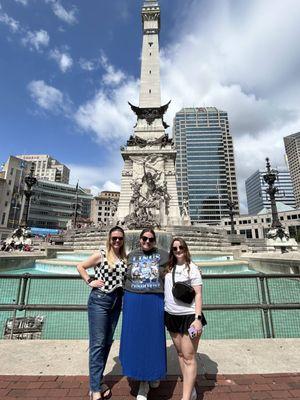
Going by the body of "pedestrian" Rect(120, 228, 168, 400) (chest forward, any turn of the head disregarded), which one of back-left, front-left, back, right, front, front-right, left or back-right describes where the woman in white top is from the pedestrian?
left

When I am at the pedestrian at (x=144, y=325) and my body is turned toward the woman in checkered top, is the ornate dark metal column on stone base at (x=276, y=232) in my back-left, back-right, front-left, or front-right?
back-right

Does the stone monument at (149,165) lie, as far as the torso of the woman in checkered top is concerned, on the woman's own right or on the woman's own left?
on the woman's own left

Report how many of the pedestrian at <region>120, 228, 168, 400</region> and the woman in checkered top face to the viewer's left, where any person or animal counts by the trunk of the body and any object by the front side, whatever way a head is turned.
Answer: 0

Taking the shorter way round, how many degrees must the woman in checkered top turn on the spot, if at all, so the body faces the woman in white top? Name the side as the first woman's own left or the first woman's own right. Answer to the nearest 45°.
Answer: approximately 45° to the first woman's own left

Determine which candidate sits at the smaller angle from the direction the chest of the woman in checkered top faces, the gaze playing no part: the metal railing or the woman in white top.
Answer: the woman in white top

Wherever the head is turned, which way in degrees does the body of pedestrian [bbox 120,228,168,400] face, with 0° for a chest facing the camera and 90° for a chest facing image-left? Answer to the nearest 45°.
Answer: approximately 0°

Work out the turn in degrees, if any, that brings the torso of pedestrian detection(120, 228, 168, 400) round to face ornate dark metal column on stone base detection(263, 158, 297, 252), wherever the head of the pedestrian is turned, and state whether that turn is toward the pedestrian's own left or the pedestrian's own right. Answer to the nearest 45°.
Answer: approximately 135° to the pedestrian's own left

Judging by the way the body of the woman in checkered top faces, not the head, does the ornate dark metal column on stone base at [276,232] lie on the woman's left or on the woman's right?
on the woman's left

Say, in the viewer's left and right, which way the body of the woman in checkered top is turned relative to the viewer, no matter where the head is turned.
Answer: facing the viewer and to the right of the viewer
